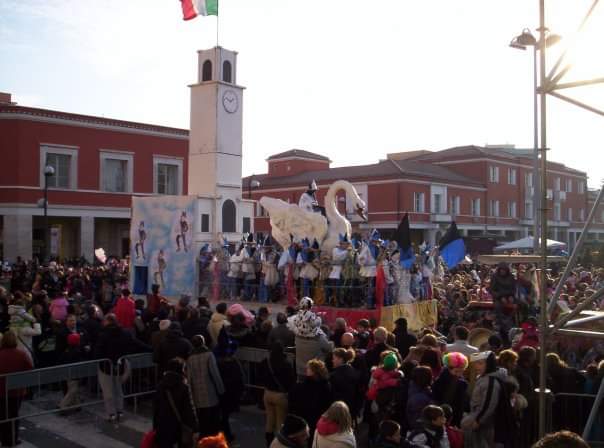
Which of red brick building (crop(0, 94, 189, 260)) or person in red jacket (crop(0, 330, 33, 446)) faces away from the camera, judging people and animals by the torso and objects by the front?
the person in red jacket

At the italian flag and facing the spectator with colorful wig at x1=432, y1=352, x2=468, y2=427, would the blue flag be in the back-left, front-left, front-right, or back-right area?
front-left

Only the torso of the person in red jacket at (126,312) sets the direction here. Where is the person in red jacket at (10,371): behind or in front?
behind

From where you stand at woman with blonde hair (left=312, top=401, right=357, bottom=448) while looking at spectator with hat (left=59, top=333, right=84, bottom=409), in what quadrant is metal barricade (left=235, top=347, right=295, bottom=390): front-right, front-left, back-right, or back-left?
front-right

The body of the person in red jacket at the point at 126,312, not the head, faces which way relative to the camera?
away from the camera

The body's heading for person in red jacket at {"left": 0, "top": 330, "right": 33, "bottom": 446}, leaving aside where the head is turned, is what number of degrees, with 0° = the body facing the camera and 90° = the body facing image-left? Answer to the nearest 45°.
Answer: approximately 180°

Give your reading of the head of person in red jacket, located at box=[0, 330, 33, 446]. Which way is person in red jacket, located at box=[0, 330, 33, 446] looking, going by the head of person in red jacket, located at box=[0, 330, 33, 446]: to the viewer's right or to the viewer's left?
to the viewer's right

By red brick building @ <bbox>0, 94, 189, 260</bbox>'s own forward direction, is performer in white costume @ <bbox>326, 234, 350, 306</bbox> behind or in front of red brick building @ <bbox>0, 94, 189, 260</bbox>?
in front

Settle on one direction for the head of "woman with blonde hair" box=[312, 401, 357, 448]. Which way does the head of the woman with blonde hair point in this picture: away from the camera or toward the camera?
away from the camera

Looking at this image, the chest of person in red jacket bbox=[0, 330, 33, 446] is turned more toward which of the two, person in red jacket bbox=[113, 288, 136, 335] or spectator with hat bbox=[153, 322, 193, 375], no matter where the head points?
the person in red jacket

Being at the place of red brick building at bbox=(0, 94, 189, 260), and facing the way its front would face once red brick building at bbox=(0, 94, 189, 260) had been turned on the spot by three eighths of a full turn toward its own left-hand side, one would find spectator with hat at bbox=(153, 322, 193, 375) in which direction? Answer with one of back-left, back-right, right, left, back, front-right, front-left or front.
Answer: back

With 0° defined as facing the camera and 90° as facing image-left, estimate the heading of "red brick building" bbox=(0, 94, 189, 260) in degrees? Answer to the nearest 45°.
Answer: approximately 315°

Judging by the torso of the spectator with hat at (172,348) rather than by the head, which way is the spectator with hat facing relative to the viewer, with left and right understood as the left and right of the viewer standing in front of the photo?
facing away from the viewer

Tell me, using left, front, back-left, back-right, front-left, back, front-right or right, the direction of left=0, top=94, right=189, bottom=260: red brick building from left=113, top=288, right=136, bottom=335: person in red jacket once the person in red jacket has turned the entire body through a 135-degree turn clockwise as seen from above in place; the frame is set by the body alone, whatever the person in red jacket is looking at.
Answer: back-left

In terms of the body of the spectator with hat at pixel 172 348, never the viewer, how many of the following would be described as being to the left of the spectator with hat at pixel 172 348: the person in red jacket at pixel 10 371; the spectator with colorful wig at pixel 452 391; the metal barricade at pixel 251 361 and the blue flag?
1

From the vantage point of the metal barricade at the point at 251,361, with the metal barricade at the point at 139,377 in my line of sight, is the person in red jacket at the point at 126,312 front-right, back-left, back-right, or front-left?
front-right
